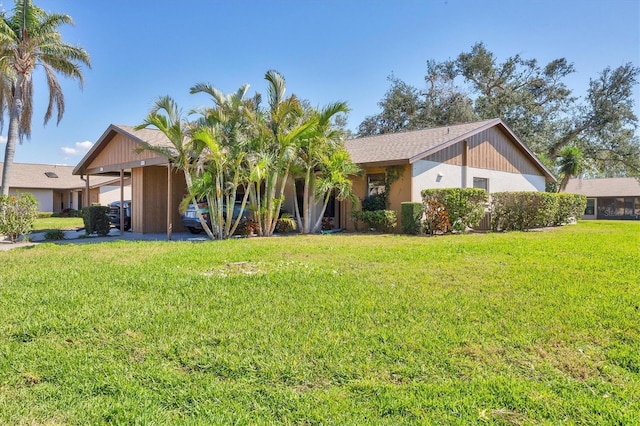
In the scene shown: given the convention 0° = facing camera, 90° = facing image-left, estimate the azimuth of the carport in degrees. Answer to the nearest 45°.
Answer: approximately 45°

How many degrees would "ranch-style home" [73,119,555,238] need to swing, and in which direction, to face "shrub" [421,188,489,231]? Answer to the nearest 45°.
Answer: approximately 90° to its left

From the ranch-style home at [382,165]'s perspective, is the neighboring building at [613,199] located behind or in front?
behind

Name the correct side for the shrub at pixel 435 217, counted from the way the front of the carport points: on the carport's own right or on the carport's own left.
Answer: on the carport's own left
